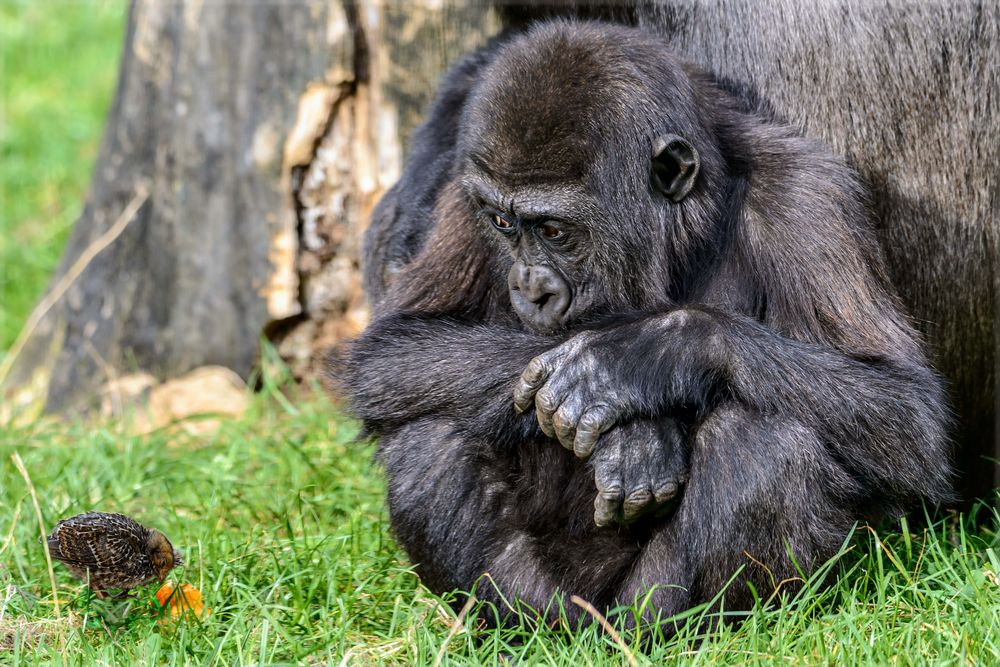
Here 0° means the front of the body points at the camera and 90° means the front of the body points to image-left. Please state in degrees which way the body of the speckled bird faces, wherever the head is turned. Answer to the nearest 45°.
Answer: approximately 270°

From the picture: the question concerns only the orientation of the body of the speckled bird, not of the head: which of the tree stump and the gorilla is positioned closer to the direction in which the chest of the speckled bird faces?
the gorilla

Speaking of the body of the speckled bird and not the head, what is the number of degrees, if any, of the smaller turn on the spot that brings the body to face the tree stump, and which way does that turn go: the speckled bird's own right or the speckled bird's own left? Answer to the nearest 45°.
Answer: approximately 90° to the speckled bird's own left

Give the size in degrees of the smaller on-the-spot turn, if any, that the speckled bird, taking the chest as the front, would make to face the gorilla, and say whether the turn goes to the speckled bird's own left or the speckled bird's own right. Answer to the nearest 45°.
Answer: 0° — it already faces it
